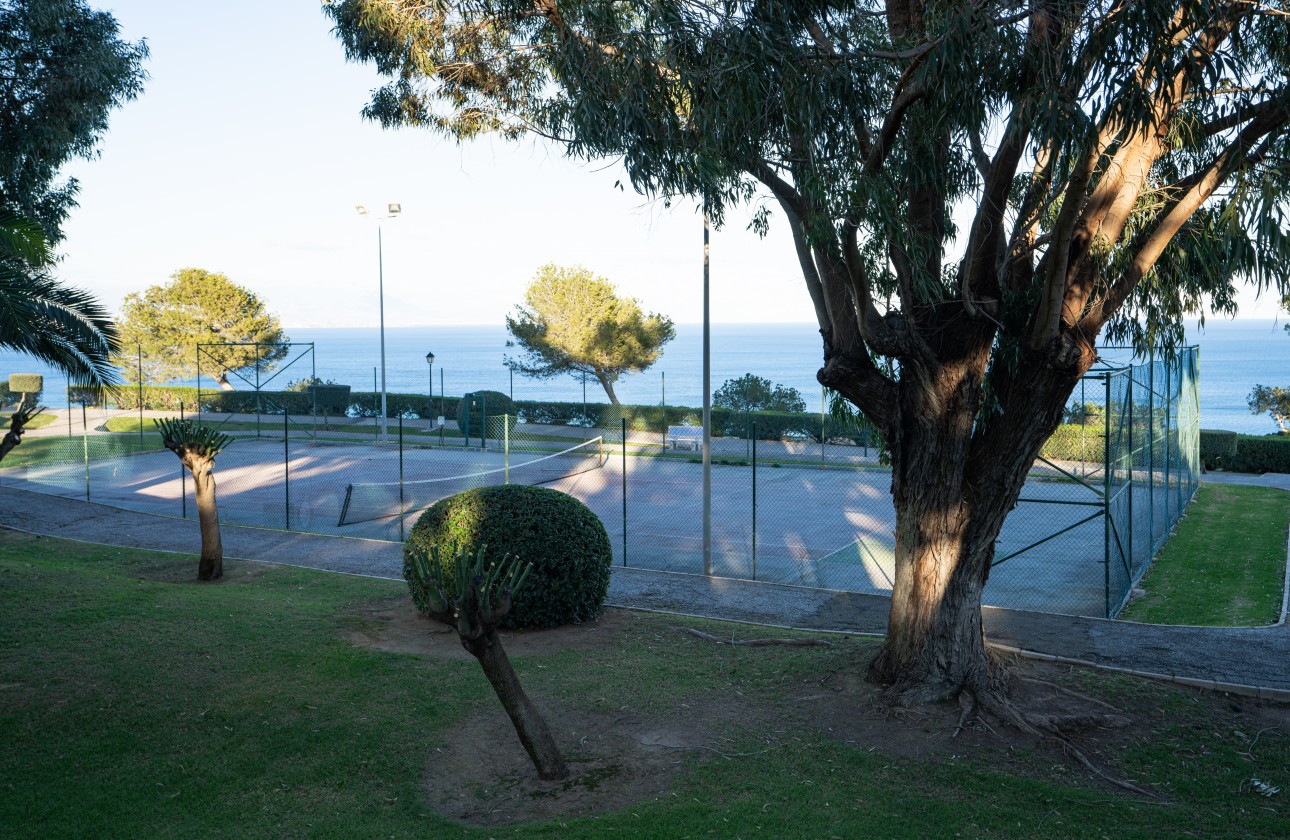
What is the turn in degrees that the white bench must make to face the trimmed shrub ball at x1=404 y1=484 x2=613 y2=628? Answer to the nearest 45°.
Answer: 0° — it already faces it

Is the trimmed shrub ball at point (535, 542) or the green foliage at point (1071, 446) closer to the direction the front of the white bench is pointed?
the trimmed shrub ball

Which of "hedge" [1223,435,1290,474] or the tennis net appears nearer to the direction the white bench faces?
the tennis net

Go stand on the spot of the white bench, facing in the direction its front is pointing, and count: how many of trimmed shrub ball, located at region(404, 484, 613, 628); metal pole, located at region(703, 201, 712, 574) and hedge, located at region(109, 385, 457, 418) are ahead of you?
2

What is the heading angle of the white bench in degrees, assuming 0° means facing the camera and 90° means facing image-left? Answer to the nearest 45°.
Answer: approximately 0°

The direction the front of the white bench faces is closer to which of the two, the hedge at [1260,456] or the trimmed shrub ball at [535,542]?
the trimmed shrub ball

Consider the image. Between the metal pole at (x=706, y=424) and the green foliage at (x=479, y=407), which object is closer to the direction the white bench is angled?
the metal pole

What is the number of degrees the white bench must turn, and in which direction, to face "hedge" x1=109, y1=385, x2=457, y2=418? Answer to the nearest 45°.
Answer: approximately 135° to its right

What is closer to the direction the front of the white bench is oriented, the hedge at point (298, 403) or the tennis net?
the tennis net

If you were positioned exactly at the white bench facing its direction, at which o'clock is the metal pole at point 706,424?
The metal pole is roughly at 12 o'clock from the white bench.

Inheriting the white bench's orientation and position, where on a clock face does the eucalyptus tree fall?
The eucalyptus tree is roughly at 12 o'clock from the white bench.

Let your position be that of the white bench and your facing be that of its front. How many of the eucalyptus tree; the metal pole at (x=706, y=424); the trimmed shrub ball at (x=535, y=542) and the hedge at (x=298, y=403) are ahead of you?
3

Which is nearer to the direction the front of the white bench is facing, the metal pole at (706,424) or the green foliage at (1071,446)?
the metal pole
